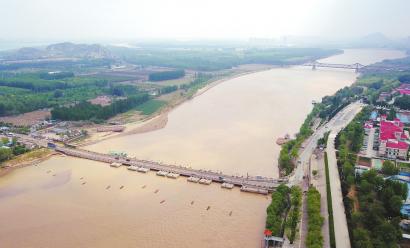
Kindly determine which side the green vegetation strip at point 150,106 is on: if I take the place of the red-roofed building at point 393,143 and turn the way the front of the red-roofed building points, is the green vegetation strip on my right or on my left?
on my right

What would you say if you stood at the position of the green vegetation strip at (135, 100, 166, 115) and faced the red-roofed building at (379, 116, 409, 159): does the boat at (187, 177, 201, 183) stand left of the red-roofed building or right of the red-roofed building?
right
